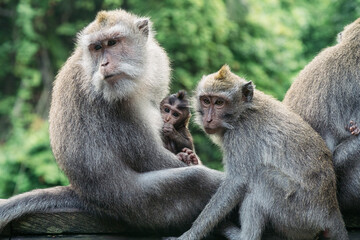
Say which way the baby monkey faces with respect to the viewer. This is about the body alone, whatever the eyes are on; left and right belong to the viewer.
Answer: facing the viewer and to the left of the viewer

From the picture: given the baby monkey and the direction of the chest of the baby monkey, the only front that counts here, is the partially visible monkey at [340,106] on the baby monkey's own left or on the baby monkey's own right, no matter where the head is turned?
on the baby monkey's own left
